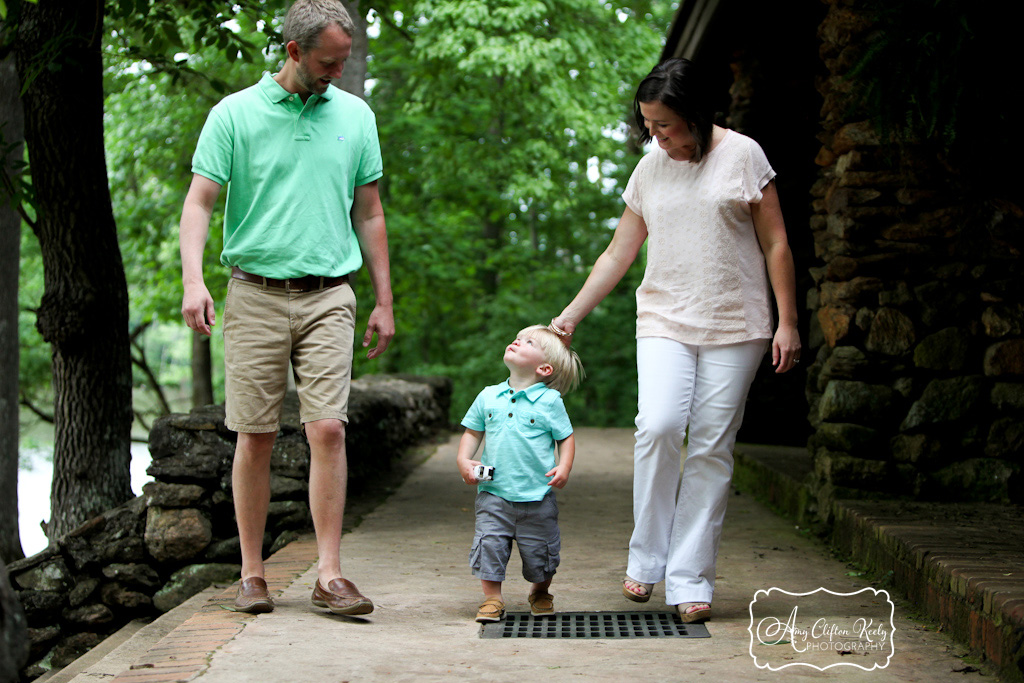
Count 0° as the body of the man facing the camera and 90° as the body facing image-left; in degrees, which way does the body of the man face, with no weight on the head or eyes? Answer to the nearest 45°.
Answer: approximately 0°

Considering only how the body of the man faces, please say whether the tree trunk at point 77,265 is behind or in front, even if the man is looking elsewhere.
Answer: behind

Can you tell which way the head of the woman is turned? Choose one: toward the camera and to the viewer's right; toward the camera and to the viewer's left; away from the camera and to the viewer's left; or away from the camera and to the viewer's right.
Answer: toward the camera and to the viewer's left

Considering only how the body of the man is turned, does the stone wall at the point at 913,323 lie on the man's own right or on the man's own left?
on the man's own left

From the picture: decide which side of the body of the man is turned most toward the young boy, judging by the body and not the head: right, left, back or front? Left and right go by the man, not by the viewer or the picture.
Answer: left

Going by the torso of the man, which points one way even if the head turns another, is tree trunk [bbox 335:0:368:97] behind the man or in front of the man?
behind

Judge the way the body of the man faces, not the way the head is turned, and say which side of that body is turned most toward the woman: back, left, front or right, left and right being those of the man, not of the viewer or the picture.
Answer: left
